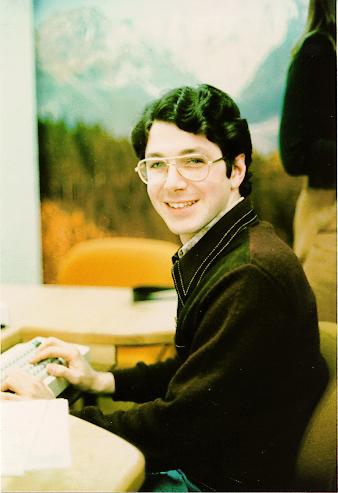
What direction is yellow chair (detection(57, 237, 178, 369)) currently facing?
toward the camera

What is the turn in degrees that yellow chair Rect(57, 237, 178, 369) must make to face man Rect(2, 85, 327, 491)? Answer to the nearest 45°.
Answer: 0° — it already faces them

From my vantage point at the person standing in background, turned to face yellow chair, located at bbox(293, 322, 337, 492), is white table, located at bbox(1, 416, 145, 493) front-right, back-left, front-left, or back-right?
front-right

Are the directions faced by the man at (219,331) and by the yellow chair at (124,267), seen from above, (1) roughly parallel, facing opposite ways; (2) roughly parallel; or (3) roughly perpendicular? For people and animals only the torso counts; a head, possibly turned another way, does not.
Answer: roughly perpendicular

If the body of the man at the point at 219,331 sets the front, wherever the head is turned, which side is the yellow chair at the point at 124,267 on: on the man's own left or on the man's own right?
on the man's own right

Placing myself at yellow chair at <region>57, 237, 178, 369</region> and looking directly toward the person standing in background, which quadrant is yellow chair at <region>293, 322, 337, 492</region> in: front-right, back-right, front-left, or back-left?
front-right

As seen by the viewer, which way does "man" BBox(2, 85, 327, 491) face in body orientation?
to the viewer's left

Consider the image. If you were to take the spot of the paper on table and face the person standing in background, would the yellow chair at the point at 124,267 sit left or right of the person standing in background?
left

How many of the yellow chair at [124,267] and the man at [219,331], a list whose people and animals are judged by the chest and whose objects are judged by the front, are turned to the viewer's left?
1
